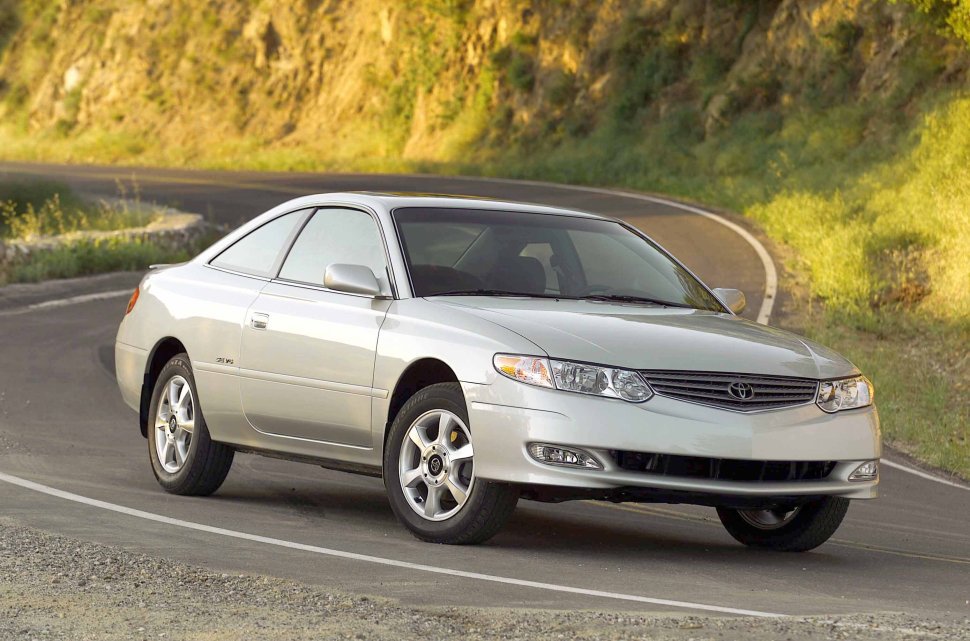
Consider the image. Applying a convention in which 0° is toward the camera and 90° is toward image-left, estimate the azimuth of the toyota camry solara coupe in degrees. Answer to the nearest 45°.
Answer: approximately 315°
